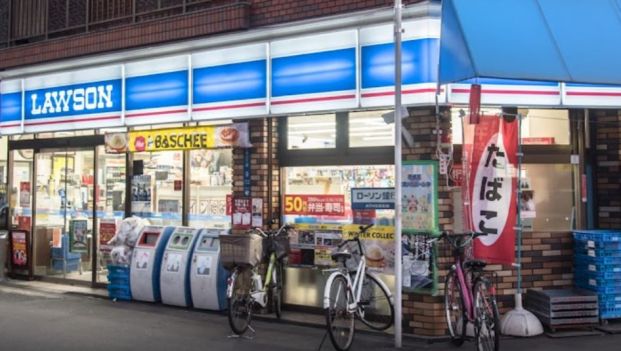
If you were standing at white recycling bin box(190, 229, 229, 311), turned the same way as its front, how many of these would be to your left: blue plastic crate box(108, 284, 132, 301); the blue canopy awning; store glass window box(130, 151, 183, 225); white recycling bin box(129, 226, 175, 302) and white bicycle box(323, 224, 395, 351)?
2

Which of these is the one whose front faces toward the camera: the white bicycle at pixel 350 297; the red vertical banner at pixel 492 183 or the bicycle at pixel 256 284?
the red vertical banner

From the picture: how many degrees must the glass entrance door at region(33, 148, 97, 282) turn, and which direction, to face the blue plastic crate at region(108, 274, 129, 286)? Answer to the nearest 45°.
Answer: approximately 45° to its left

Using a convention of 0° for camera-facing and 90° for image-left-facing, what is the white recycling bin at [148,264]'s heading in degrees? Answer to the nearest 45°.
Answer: approximately 45°

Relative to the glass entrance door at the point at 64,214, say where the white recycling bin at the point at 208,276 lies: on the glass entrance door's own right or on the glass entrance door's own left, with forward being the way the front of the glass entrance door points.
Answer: on the glass entrance door's own left

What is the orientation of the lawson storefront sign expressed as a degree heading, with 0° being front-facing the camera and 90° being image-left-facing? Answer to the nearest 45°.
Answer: approximately 45°

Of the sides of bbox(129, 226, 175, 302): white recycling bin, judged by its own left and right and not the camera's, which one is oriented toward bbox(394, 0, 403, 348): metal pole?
left

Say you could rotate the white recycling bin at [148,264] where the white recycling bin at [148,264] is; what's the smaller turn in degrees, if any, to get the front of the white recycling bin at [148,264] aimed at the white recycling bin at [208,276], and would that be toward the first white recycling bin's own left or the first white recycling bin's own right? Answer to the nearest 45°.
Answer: approximately 90° to the first white recycling bin's own left

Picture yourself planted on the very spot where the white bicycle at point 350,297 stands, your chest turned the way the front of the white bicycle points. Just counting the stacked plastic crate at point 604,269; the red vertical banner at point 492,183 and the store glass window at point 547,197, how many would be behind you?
0

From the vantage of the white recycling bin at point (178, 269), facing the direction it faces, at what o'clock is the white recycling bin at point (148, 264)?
the white recycling bin at point (148, 264) is roughly at 3 o'clock from the white recycling bin at point (178, 269).

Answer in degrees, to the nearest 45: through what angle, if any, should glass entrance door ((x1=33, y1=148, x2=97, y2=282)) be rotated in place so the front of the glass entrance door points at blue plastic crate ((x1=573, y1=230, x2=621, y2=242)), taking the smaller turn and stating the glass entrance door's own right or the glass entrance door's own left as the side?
approximately 90° to the glass entrance door's own left
